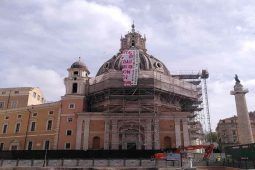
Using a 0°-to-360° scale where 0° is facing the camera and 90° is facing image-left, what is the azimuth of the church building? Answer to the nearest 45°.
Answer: approximately 0°

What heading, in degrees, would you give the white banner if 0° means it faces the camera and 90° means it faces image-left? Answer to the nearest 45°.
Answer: approximately 0°

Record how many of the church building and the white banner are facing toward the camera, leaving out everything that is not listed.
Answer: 2

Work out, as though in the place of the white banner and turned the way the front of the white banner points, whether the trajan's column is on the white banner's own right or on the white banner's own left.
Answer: on the white banner's own left
